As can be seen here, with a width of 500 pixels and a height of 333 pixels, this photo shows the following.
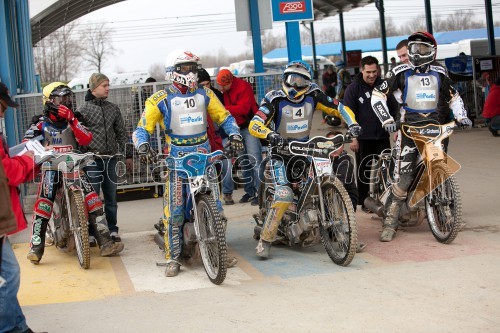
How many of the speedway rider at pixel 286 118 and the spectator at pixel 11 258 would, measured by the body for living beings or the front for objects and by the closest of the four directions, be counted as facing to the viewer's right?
1

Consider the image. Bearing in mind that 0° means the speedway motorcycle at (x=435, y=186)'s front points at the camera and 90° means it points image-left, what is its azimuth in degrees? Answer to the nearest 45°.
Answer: approximately 315°

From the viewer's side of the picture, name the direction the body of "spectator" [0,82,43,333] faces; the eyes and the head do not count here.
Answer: to the viewer's right

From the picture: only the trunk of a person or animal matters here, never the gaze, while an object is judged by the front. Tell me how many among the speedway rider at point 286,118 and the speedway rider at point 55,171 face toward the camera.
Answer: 2

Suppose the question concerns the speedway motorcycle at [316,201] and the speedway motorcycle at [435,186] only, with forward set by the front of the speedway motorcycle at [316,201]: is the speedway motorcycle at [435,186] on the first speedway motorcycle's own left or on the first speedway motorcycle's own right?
on the first speedway motorcycle's own left

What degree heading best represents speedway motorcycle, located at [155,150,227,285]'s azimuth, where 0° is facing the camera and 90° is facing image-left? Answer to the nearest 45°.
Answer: approximately 315°
